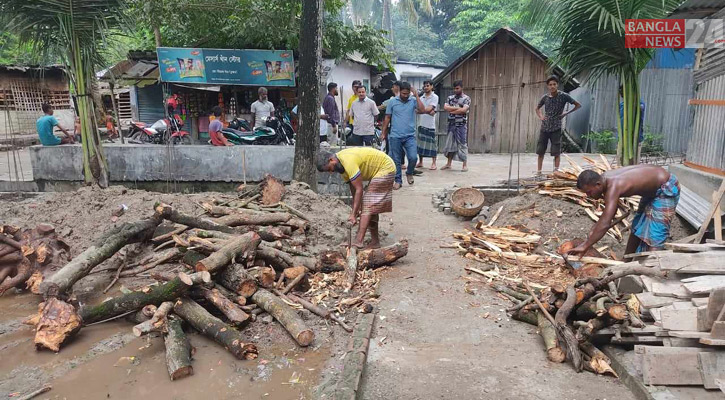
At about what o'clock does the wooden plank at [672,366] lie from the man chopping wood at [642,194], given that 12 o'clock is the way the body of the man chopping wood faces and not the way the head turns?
The wooden plank is roughly at 9 o'clock from the man chopping wood.

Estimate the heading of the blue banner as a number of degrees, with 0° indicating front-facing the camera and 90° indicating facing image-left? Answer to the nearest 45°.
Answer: approximately 0°

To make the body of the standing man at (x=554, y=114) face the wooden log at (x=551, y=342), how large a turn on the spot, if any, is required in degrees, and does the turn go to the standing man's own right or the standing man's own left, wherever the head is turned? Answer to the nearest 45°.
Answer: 0° — they already face it

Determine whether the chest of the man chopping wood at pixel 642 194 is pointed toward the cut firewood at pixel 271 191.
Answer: yes

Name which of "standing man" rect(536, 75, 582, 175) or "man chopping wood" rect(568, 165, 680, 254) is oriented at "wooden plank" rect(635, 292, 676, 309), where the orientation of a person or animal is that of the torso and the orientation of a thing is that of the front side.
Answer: the standing man

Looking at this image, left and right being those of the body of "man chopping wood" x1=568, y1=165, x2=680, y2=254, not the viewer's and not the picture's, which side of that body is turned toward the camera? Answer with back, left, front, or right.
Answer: left

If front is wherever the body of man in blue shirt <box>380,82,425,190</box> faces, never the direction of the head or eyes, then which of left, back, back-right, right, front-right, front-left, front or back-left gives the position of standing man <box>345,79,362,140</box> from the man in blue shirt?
back-right

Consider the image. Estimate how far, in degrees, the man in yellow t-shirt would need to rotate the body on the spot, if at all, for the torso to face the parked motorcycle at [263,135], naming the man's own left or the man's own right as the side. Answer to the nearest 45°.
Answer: approximately 45° to the man's own right

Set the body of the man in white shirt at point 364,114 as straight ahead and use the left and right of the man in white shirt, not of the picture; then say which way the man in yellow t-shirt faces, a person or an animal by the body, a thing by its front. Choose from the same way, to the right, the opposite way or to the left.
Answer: to the right

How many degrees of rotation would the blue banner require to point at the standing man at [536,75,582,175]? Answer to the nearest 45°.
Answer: approximately 45° to its left

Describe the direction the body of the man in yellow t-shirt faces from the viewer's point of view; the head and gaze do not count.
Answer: to the viewer's left
